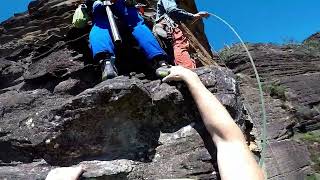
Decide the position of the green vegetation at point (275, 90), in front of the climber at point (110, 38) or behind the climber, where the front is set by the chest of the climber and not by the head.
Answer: behind

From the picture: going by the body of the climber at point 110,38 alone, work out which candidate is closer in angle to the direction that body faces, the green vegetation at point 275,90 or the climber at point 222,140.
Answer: the climber

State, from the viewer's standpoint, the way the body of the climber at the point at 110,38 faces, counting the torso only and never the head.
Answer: toward the camera

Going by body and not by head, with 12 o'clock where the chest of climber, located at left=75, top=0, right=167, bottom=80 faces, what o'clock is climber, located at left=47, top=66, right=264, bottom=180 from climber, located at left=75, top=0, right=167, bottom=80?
climber, located at left=47, top=66, right=264, bottom=180 is roughly at 11 o'clock from climber, located at left=75, top=0, right=167, bottom=80.
